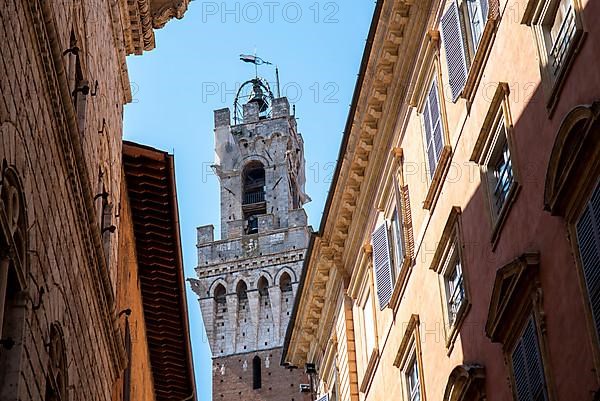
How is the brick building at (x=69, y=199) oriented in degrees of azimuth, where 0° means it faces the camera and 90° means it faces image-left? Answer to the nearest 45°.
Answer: approximately 270°

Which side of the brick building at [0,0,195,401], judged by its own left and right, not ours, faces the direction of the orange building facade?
front
